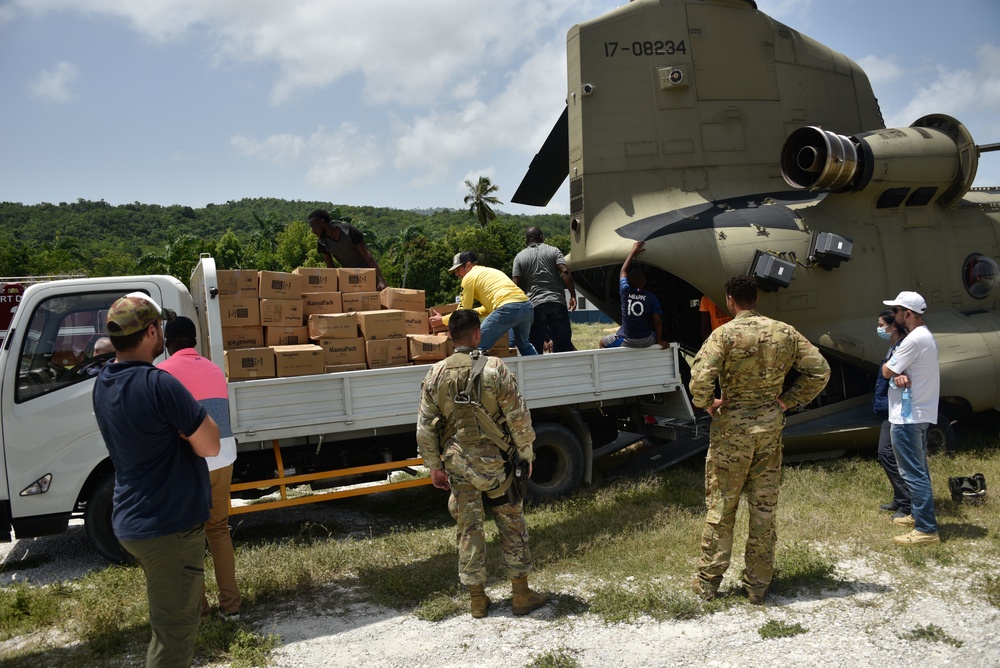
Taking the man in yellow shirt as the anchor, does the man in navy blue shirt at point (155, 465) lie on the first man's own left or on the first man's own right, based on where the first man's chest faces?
on the first man's own left

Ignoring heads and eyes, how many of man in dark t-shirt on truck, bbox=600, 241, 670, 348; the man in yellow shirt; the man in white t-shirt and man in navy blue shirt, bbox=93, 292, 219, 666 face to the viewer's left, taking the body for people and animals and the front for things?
2

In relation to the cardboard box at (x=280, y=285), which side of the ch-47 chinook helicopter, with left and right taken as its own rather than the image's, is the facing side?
back

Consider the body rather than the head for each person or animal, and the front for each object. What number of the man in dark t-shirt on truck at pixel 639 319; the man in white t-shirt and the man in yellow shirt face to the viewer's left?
2

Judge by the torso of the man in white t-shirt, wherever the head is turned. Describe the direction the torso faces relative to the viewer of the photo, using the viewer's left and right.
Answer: facing to the left of the viewer

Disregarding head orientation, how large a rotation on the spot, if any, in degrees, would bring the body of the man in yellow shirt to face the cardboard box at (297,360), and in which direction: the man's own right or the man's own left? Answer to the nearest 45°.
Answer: approximately 45° to the man's own left

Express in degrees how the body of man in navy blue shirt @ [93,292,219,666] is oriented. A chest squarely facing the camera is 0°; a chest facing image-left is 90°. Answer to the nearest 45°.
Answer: approximately 225°

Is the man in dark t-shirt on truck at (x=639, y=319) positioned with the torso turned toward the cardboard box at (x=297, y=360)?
no

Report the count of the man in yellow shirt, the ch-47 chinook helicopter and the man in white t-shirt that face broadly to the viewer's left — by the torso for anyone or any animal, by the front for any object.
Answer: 2

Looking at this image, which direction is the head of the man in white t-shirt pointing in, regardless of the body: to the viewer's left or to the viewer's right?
to the viewer's left

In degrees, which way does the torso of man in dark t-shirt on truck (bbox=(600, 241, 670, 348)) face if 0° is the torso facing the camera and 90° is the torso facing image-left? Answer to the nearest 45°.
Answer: approximately 180°

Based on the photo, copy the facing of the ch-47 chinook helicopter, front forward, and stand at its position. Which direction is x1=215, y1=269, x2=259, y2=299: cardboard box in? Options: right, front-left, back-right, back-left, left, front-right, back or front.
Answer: back

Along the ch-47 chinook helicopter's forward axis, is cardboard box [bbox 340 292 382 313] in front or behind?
behind

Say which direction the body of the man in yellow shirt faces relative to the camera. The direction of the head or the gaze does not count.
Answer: to the viewer's left

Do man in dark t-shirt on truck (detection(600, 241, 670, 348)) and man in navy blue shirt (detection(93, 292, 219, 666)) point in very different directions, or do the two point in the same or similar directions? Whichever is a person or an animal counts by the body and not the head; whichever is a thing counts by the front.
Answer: same or similar directions

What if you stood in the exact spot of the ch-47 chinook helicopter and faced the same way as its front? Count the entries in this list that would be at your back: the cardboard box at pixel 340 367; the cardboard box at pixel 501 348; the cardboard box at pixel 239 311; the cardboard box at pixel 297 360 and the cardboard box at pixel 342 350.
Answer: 5

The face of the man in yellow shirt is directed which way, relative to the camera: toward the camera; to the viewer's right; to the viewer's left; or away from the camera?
to the viewer's left

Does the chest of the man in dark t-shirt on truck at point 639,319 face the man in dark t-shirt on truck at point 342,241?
no
